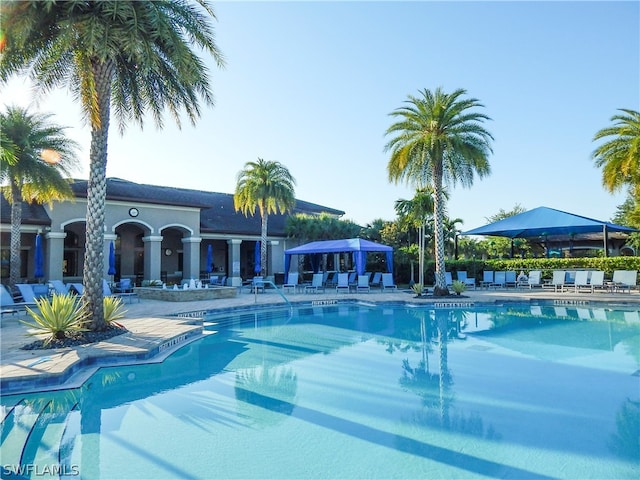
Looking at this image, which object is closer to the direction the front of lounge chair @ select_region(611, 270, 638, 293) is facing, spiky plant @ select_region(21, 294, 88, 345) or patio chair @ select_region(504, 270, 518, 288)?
the spiky plant

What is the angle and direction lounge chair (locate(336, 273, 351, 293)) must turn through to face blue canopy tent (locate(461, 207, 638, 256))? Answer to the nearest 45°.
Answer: approximately 90° to its left

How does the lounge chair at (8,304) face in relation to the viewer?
to the viewer's right

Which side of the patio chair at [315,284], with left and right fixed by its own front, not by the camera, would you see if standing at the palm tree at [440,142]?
left

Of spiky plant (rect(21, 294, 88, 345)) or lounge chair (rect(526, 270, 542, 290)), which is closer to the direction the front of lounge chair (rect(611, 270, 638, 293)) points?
the spiky plant
